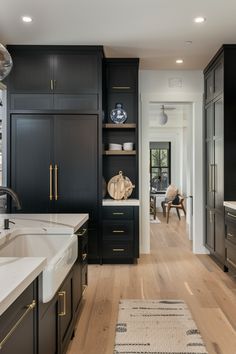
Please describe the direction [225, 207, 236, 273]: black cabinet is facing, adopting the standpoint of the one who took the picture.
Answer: facing to the left of the viewer

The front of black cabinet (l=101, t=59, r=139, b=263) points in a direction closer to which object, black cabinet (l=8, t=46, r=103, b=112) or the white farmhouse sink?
the white farmhouse sink

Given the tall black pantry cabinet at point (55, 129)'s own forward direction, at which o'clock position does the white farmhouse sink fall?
The white farmhouse sink is roughly at 12 o'clock from the tall black pantry cabinet.

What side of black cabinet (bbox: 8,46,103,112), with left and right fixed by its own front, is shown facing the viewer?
front

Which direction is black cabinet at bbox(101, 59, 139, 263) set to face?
toward the camera

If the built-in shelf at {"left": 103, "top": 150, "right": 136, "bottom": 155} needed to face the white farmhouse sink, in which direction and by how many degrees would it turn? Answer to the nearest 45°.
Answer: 0° — it already faces it

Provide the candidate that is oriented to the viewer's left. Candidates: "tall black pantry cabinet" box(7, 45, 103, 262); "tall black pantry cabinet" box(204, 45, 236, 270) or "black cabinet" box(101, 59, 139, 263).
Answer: "tall black pantry cabinet" box(204, 45, 236, 270)
